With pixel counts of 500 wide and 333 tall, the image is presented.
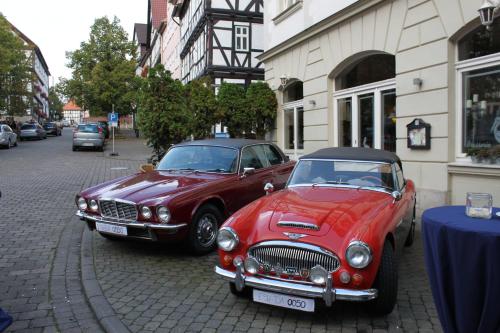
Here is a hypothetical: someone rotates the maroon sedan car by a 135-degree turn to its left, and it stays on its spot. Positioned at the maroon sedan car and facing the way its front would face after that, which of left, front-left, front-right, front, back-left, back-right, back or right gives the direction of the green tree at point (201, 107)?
left

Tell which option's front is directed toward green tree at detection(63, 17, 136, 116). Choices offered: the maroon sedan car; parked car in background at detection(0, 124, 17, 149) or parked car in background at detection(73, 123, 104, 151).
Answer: parked car in background at detection(73, 123, 104, 151)

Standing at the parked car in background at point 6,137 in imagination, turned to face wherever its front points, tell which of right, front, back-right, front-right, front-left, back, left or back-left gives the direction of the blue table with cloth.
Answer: front-right

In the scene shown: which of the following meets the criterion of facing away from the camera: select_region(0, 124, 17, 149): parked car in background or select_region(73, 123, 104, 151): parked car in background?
select_region(73, 123, 104, 151): parked car in background

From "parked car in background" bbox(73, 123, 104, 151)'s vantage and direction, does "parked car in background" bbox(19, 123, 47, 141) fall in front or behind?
in front

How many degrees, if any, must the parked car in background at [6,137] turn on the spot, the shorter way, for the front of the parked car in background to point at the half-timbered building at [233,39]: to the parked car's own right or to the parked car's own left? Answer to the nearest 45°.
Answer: approximately 90° to the parked car's own left

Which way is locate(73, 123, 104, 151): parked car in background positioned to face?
away from the camera

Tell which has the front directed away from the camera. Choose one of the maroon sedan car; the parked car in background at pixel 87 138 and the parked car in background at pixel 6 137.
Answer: the parked car in background at pixel 87 138
